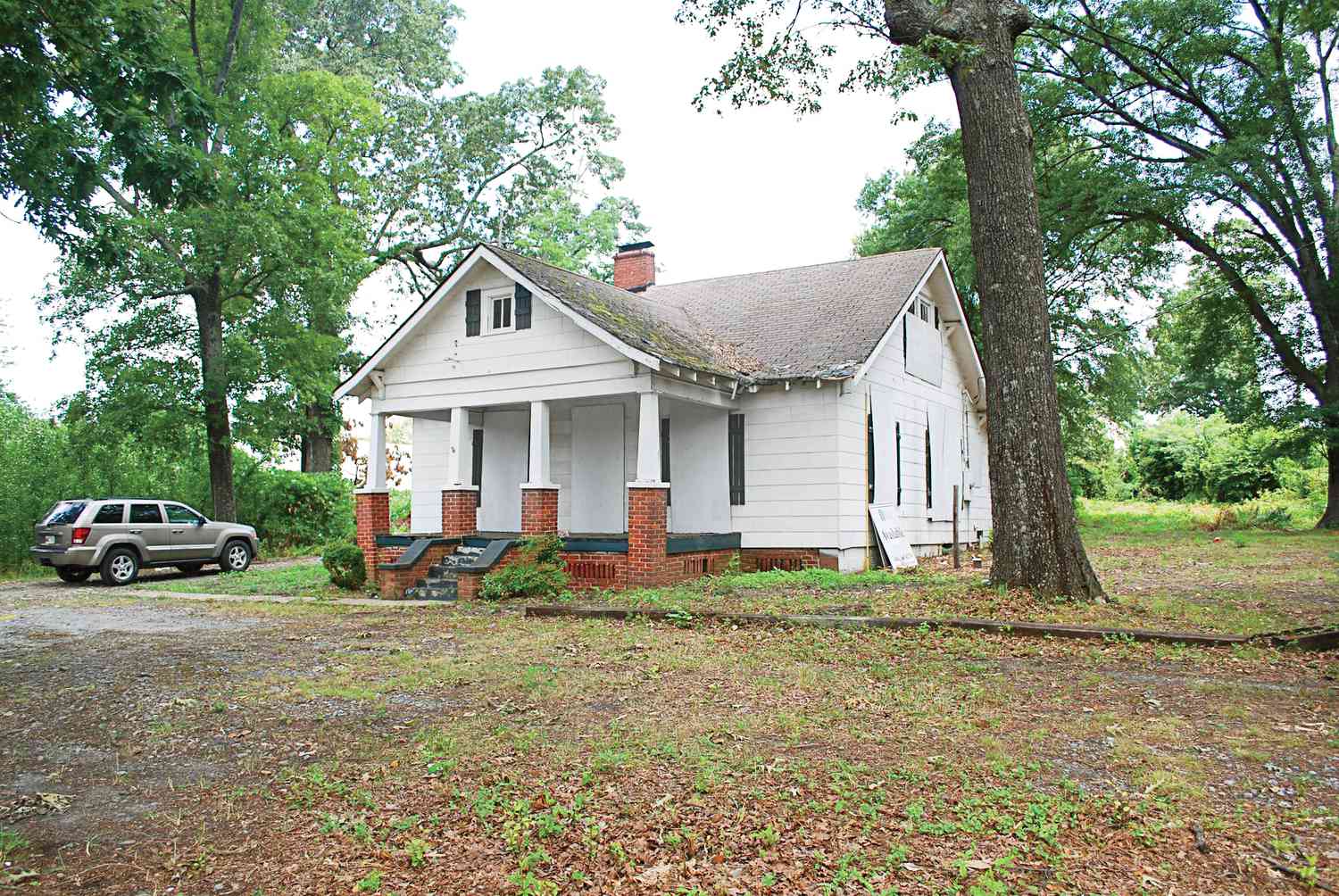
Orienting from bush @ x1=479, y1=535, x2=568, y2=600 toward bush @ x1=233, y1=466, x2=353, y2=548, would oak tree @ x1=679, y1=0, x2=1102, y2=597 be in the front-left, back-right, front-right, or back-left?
back-right

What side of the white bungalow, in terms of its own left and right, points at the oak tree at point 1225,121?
back

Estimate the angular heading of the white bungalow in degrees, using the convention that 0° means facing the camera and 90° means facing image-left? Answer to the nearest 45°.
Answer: approximately 45°

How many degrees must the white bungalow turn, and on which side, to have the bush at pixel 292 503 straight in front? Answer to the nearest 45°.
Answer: approximately 90° to its right

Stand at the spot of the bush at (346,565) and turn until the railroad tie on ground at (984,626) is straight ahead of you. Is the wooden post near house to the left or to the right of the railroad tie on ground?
left

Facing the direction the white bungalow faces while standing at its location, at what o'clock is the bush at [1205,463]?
The bush is roughly at 6 o'clock from the white bungalow.

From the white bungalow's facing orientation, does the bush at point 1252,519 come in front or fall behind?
behind

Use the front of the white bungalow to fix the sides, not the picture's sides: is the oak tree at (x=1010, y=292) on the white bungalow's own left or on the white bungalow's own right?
on the white bungalow's own left

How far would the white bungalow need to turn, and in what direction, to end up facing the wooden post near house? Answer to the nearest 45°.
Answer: approximately 135° to its left
